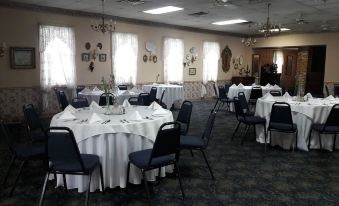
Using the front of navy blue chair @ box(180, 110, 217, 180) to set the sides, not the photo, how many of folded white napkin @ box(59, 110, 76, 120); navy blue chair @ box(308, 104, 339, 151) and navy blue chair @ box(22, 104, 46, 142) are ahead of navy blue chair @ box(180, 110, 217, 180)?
2

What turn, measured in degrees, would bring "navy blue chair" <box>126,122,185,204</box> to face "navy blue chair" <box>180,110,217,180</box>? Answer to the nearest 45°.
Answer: approximately 90° to its right

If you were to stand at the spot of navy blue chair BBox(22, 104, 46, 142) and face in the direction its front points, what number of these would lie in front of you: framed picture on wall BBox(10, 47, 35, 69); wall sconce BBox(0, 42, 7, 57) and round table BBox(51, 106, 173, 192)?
1

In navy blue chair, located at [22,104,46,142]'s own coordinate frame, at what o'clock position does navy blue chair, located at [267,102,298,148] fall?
navy blue chair, located at [267,102,298,148] is roughly at 11 o'clock from navy blue chair, located at [22,104,46,142].

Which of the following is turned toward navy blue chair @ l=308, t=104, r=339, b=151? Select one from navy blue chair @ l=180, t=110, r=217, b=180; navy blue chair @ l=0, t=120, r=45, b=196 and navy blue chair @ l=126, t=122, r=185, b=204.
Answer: navy blue chair @ l=0, t=120, r=45, b=196

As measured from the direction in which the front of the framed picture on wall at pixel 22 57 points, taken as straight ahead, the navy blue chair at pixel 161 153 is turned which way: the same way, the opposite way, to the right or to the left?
the opposite way

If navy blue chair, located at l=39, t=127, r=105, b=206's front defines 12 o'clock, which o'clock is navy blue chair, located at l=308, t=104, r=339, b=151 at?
navy blue chair, located at l=308, t=104, r=339, b=151 is roughly at 1 o'clock from navy blue chair, located at l=39, t=127, r=105, b=206.

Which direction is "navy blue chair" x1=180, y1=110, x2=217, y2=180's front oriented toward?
to the viewer's left

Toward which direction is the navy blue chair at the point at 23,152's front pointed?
to the viewer's right

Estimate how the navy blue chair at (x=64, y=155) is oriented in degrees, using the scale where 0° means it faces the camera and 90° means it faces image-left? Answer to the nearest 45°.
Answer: approximately 225°

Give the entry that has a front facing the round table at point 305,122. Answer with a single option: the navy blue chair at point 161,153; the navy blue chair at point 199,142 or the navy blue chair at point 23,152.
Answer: the navy blue chair at point 23,152

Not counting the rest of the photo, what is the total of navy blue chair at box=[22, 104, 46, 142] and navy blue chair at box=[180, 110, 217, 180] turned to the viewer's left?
1
